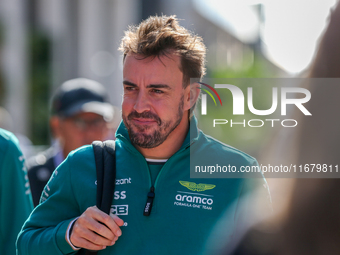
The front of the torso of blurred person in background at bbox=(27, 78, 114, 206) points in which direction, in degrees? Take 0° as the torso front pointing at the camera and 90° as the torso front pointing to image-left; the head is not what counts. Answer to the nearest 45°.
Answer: approximately 315°

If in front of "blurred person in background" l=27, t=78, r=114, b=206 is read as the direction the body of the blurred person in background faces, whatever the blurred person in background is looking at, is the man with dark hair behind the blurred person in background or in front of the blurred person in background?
in front

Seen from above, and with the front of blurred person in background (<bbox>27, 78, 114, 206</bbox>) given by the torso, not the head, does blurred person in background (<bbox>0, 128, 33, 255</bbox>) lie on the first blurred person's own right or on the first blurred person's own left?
on the first blurred person's own right

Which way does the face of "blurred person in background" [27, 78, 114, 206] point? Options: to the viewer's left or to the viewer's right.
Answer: to the viewer's right
